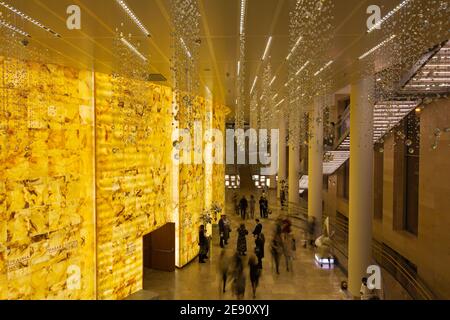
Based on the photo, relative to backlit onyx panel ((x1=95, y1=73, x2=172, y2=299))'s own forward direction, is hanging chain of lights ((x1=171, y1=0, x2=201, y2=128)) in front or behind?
in front

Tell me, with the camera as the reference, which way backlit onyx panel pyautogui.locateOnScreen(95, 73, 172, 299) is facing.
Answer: facing the viewer and to the right of the viewer

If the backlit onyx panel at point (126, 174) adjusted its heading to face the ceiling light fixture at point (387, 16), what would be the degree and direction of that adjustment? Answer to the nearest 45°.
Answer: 0° — it already faces it

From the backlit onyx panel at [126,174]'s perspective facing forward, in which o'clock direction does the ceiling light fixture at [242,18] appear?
The ceiling light fixture is roughly at 1 o'clock from the backlit onyx panel.

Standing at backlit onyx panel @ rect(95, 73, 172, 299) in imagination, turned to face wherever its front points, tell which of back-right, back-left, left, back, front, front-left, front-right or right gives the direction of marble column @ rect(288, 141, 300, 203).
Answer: left

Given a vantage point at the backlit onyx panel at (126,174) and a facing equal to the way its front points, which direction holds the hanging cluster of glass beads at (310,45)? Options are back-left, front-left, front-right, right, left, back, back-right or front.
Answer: front

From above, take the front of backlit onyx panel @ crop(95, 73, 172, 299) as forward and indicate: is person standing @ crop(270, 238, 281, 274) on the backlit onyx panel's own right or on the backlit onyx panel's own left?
on the backlit onyx panel's own left

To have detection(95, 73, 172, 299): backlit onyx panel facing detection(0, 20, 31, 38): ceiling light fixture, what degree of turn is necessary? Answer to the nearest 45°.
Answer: approximately 45° to its right

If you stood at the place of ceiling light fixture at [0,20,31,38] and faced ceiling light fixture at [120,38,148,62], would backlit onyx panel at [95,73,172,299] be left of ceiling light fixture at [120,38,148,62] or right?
left

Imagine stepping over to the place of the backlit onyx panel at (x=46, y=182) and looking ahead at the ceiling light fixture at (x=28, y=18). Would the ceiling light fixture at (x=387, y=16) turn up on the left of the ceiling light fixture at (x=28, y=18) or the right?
left

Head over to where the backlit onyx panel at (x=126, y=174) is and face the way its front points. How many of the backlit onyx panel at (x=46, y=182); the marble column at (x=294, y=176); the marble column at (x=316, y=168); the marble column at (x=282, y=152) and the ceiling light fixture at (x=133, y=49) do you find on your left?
3

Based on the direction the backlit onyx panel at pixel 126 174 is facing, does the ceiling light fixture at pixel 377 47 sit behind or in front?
in front

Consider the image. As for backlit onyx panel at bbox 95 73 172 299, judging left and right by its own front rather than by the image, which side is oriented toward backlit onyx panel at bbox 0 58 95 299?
right

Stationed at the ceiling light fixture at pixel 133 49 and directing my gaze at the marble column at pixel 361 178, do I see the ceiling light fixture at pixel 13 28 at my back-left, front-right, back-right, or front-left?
back-right
